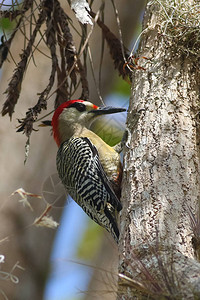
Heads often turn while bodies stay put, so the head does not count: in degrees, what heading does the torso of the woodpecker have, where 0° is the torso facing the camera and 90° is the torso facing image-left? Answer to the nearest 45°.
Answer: approximately 270°
